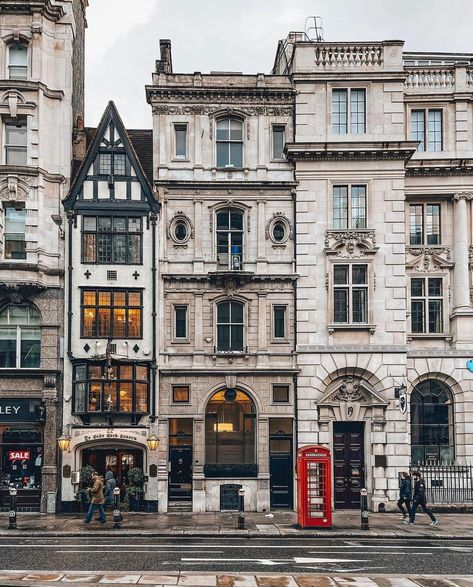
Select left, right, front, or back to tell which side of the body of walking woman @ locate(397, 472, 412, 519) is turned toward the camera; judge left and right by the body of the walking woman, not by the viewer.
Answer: left

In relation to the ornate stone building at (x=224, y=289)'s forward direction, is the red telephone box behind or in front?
in front

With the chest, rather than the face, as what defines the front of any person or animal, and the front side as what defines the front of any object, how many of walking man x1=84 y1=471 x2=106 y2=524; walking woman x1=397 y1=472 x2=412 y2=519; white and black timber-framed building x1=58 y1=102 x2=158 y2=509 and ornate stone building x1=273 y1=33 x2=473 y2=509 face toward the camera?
2

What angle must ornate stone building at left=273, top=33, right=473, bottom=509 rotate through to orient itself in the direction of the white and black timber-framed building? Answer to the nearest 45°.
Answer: approximately 90° to its right

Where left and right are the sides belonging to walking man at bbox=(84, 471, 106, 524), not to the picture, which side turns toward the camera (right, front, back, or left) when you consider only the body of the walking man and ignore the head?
left
